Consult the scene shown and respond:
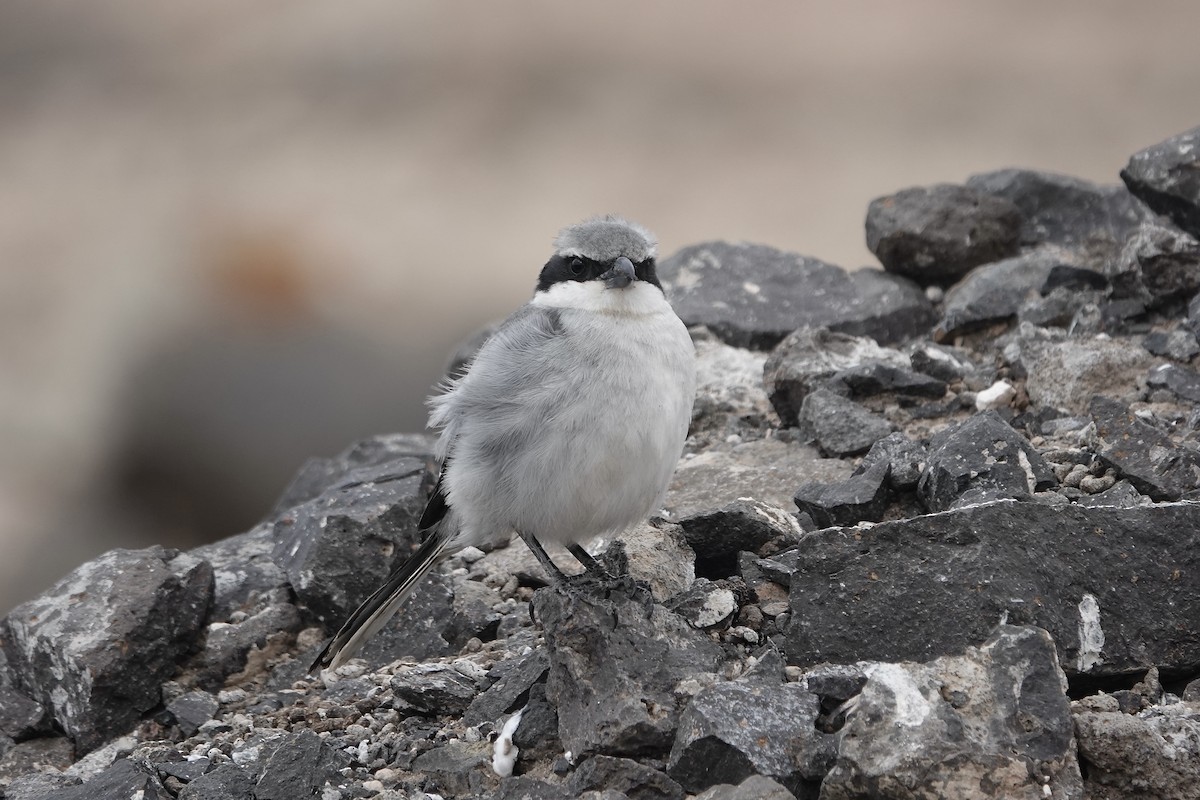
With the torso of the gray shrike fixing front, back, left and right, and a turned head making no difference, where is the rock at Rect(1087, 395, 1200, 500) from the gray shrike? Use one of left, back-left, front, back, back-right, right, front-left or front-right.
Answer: front-left

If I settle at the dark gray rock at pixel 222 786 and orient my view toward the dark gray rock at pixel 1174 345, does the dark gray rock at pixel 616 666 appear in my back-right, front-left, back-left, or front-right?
front-right

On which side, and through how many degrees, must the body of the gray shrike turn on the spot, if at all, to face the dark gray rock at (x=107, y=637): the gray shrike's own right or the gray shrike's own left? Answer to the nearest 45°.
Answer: approximately 135° to the gray shrike's own right

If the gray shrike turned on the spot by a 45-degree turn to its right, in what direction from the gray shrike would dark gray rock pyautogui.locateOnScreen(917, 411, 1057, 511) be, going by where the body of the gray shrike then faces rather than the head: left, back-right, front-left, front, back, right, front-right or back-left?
left

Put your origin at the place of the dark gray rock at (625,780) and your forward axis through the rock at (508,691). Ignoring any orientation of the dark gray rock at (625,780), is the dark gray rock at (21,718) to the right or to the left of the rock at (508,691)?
left

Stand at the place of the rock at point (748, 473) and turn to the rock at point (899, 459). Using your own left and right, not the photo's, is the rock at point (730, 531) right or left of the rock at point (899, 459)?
right

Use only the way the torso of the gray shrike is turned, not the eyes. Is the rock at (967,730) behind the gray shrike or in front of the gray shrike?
in front

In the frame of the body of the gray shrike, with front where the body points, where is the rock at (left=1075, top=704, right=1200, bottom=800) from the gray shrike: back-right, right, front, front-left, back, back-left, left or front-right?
front

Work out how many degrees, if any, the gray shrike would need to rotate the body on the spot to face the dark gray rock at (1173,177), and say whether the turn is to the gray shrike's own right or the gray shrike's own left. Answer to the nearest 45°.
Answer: approximately 90° to the gray shrike's own left

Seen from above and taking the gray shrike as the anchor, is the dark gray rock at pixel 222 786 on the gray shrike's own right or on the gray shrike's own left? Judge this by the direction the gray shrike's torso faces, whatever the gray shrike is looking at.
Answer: on the gray shrike's own right

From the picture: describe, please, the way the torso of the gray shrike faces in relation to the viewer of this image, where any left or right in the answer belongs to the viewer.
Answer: facing the viewer and to the right of the viewer

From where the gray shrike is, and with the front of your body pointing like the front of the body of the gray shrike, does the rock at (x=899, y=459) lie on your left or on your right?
on your left

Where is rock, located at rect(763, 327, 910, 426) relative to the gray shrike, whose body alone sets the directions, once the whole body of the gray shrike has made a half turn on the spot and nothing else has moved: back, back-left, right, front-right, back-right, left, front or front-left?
right

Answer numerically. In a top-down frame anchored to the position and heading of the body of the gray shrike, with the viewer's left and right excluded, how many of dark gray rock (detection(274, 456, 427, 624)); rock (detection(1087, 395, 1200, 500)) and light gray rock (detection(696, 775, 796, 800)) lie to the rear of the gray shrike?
1
